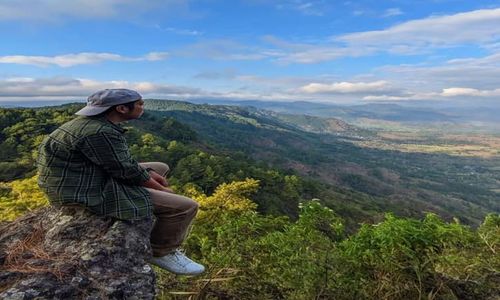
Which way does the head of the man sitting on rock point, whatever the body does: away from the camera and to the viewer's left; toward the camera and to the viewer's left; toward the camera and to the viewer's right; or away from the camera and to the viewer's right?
away from the camera and to the viewer's right

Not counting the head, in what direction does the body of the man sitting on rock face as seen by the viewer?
to the viewer's right
